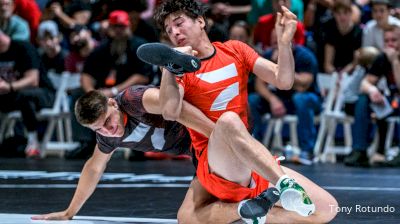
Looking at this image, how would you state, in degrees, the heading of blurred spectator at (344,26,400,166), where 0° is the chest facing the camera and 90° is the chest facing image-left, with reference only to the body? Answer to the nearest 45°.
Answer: approximately 45°

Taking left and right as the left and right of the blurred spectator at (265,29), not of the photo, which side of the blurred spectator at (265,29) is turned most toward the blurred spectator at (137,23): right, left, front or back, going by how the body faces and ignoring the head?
right

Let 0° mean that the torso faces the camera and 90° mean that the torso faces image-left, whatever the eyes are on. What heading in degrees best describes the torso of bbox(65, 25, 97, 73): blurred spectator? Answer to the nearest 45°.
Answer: approximately 315°

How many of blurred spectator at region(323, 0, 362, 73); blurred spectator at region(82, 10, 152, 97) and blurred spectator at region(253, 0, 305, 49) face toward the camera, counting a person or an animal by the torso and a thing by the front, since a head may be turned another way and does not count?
3

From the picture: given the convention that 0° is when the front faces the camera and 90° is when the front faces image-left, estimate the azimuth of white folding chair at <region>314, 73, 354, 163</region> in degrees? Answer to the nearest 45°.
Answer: approximately 45°

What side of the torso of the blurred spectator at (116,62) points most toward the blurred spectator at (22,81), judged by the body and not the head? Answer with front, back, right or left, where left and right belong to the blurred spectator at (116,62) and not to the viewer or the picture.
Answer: right

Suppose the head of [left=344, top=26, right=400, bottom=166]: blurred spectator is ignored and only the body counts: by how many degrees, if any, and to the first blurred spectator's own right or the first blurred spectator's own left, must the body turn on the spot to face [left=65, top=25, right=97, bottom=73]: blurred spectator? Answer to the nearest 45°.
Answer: approximately 45° to the first blurred spectator's own right

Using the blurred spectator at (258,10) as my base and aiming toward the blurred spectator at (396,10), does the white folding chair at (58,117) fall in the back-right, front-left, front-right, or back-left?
back-right

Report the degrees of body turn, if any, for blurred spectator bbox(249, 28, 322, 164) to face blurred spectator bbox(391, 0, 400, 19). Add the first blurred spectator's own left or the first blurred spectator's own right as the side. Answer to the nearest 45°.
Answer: approximately 180°

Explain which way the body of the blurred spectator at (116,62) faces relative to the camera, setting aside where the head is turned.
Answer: toward the camera

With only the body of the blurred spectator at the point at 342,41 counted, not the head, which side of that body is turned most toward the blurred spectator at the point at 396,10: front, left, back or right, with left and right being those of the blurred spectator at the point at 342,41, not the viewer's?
left

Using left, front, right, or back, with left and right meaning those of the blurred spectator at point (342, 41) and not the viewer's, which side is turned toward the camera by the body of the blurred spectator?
front
